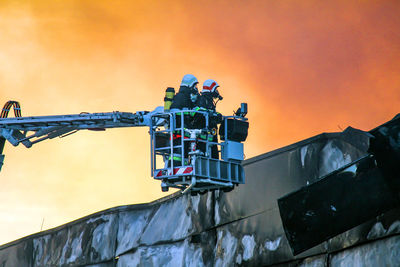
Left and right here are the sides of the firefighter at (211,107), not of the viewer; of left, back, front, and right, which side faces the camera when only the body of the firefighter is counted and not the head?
right

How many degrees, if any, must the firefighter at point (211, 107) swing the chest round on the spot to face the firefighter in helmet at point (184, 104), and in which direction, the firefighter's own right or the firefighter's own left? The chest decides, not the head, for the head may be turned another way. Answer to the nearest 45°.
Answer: approximately 180°

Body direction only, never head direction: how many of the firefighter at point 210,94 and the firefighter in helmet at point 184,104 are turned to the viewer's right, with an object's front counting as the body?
2

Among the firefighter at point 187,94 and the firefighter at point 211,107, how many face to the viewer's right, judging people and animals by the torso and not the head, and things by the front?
2

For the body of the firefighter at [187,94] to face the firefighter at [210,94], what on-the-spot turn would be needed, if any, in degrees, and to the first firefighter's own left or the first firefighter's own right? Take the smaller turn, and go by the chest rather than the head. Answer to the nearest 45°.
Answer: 0° — they already face them

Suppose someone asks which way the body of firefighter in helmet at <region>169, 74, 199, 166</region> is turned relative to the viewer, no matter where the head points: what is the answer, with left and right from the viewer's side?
facing to the right of the viewer

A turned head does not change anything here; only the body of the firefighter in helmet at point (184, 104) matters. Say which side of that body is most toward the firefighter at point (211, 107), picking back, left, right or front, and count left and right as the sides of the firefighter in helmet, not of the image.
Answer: front

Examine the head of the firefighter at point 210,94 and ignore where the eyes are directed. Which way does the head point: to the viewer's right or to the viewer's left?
to the viewer's right

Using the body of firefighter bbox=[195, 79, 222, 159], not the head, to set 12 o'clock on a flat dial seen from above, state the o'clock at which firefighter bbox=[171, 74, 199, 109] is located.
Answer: firefighter bbox=[171, 74, 199, 109] is roughly at 6 o'clock from firefighter bbox=[195, 79, 222, 159].

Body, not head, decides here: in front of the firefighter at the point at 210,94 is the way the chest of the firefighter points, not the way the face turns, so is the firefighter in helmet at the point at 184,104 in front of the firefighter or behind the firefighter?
behind
